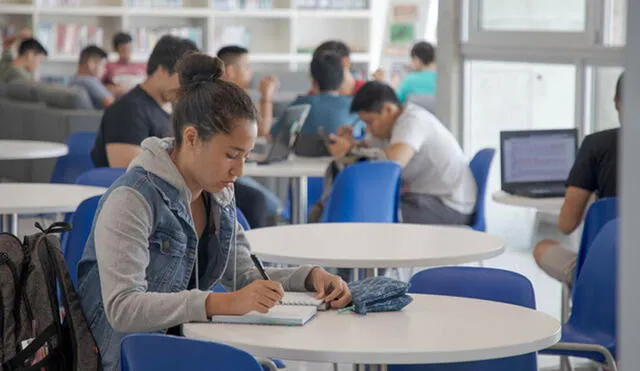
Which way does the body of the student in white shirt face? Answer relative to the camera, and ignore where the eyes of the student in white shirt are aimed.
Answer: to the viewer's left

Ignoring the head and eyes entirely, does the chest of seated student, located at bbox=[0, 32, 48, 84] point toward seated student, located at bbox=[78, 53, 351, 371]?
no

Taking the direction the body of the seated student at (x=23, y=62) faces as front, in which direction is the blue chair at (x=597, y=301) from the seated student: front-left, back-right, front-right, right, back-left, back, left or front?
right

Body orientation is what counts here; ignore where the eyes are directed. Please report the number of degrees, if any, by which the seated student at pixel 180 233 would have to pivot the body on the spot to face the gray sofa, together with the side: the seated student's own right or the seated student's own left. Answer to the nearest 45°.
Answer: approximately 135° to the seated student's own left

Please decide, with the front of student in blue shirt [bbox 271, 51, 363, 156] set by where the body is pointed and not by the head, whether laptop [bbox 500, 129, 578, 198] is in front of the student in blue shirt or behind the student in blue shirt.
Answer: behind

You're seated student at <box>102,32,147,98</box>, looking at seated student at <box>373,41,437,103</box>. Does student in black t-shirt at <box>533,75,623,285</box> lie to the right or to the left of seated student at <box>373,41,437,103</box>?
right

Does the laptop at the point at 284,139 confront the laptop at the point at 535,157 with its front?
no

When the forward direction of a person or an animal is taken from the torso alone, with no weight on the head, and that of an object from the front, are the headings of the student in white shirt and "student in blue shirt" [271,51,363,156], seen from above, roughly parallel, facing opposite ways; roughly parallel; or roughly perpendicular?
roughly perpendicular

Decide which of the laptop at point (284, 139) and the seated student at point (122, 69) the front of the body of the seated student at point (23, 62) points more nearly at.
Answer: the seated student

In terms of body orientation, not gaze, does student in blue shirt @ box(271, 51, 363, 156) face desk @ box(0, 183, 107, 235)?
no

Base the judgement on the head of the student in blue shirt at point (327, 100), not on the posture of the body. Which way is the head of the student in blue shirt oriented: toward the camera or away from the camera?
away from the camera

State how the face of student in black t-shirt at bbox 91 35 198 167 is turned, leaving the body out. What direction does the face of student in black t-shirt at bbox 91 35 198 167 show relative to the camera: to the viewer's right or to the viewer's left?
to the viewer's right

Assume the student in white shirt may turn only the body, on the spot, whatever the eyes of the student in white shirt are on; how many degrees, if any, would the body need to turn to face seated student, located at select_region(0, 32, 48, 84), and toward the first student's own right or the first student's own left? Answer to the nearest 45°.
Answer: approximately 45° to the first student's own right
